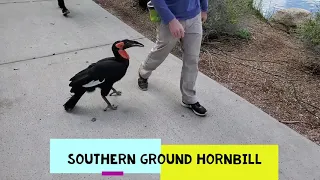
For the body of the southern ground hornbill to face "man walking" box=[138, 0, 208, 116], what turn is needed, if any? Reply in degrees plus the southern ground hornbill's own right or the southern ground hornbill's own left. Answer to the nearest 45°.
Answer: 0° — it already faces them

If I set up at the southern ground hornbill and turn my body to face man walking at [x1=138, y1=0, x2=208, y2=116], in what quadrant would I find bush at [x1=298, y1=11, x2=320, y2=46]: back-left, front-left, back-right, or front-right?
front-left

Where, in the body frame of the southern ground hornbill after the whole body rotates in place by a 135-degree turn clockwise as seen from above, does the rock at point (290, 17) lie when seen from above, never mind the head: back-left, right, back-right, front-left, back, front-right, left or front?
back

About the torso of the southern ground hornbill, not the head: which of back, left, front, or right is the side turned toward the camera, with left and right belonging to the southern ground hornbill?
right
